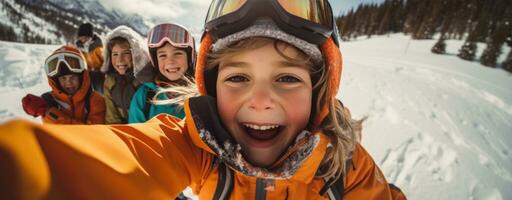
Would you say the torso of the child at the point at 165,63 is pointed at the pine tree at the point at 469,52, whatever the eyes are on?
no

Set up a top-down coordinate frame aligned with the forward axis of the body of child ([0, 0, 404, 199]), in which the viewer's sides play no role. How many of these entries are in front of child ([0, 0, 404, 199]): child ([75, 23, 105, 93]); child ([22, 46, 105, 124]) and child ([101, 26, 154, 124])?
0

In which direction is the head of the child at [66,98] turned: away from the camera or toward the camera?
toward the camera

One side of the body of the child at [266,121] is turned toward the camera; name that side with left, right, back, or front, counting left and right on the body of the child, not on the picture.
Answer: front

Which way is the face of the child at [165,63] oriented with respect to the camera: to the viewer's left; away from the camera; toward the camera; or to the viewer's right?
toward the camera

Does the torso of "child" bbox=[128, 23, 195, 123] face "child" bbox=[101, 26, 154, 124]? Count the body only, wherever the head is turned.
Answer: no

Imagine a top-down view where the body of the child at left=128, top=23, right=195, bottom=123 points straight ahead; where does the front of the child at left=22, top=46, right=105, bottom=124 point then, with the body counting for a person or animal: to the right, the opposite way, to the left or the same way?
the same way

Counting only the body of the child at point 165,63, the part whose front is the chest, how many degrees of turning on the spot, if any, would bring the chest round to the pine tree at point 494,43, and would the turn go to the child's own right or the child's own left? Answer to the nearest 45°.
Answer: approximately 90° to the child's own left

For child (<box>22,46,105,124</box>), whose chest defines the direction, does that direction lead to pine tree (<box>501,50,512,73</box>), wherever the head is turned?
no

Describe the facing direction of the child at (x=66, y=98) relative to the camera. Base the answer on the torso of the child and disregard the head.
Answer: toward the camera

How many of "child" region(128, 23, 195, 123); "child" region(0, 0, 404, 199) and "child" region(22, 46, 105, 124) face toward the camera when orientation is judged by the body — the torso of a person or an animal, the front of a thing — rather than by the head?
3

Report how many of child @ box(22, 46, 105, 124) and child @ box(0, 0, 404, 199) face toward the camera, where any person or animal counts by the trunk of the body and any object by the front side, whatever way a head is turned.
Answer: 2

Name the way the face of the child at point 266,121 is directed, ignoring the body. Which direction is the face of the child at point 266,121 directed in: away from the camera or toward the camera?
toward the camera
